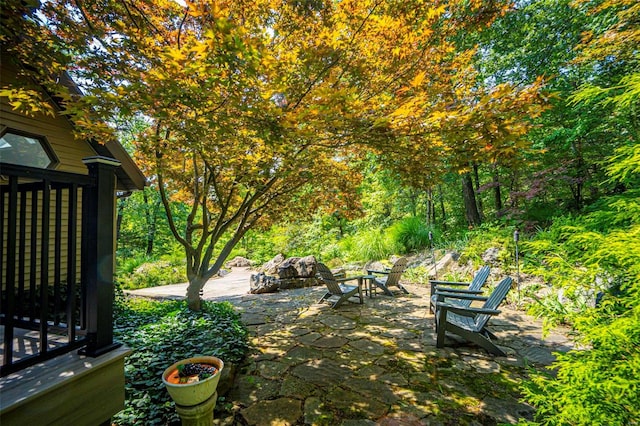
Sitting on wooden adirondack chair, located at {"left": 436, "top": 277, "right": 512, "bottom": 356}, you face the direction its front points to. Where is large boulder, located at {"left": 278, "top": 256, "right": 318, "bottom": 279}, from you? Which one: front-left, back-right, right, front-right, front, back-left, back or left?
front-right

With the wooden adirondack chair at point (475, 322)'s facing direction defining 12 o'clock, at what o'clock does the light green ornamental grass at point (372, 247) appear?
The light green ornamental grass is roughly at 2 o'clock from the wooden adirondack chair.

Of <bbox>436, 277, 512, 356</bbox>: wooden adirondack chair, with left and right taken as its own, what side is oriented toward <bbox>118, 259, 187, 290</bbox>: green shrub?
front

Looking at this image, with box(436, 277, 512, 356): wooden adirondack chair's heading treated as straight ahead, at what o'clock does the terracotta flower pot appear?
The terracotta flower pot is roughly at 10 o'clock from the wooden adirondack chair.

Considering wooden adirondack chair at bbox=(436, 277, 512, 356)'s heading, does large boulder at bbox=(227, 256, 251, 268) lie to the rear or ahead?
ahead

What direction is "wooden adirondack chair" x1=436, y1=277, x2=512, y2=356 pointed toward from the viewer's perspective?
to the viewer's left

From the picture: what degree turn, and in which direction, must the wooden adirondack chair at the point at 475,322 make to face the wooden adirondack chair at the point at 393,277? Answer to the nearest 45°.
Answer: approximately 45° to its right

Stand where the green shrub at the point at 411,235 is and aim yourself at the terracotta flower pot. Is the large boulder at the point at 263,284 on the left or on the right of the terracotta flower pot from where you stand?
right

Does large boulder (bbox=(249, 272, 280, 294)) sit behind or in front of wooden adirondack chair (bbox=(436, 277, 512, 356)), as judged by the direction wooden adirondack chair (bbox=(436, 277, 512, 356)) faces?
in front
